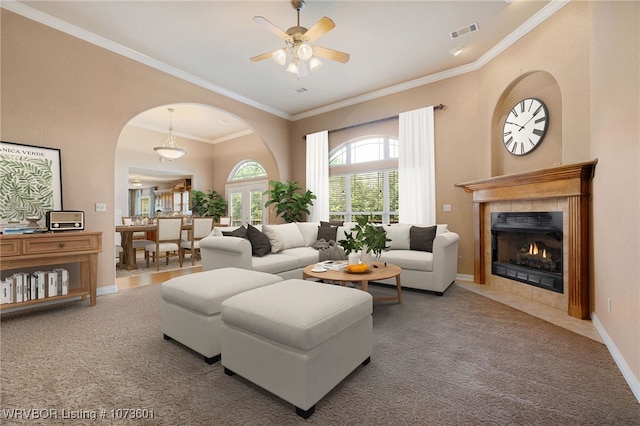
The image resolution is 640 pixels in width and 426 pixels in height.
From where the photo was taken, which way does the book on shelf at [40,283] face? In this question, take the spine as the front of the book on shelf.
toward the camera

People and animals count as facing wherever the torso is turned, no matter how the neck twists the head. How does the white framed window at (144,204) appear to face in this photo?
toward the camera

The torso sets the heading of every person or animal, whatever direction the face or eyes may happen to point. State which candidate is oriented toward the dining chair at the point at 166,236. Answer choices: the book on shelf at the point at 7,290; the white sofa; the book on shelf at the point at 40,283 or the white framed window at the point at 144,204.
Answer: the white framed window

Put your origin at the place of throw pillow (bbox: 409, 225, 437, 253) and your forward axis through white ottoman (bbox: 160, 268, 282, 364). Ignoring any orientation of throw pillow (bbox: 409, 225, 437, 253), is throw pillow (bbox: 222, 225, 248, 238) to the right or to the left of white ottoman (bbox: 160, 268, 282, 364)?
right

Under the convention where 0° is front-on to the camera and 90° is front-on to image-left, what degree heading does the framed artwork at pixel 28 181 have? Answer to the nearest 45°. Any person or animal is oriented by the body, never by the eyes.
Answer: approximately 315°

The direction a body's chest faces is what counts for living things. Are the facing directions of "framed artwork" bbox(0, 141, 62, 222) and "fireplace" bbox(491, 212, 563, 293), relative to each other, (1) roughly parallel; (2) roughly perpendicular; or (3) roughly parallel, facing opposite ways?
roughly parallel, facing opposite ways

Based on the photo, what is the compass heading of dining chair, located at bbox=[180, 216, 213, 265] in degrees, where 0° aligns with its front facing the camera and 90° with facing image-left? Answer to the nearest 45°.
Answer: approximately 135°

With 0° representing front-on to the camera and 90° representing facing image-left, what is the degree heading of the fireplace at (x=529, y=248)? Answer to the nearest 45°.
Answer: approximately 45°

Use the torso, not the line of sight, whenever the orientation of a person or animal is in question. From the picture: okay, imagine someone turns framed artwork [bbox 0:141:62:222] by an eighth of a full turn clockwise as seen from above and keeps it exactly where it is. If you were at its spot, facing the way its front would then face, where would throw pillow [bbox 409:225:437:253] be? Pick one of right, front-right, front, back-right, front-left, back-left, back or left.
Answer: front-left

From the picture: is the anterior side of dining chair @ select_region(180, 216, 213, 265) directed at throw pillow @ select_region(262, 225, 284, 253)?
no

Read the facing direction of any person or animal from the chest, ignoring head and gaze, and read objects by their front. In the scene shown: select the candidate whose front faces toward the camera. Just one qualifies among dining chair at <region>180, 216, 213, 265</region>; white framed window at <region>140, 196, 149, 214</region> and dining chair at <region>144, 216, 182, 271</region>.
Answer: the white framed window

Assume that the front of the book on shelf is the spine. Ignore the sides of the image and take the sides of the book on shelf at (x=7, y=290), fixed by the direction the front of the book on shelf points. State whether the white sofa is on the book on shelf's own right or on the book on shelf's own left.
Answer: on the book on shelf's own left

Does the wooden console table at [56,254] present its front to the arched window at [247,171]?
no

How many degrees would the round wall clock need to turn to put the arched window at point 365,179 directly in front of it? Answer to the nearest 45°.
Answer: approximately 45° to its right

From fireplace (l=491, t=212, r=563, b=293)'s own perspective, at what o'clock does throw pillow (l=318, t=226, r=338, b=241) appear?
The throw pillow is roughly at 1 o'clock from the fireplace.

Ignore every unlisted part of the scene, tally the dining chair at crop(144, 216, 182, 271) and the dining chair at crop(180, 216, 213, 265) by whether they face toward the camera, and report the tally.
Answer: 0
